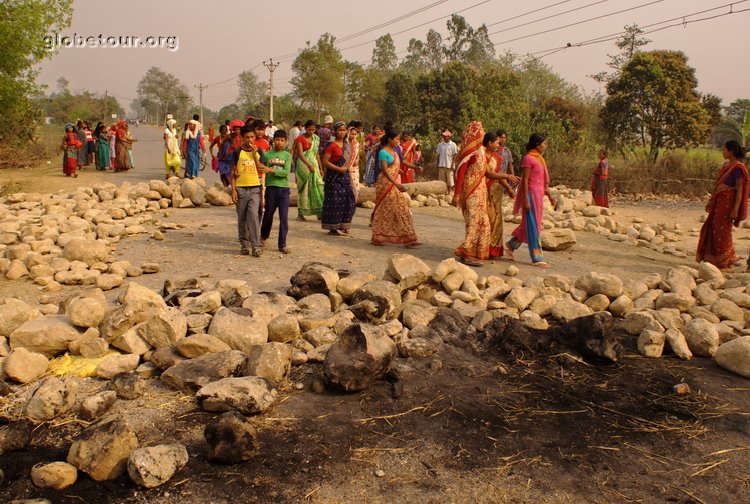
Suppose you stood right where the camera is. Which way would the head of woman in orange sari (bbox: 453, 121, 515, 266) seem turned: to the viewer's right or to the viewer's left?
to the viewer's right

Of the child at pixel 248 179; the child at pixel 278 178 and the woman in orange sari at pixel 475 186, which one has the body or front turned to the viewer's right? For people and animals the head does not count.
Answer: the woman in orange sari

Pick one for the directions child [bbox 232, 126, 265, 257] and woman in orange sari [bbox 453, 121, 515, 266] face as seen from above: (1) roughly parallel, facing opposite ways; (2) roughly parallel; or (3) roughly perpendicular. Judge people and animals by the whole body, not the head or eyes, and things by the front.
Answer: roughly perpendicular

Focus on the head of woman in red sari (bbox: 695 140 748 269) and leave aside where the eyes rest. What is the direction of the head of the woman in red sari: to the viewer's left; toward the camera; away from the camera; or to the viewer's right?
to the viewer's left
